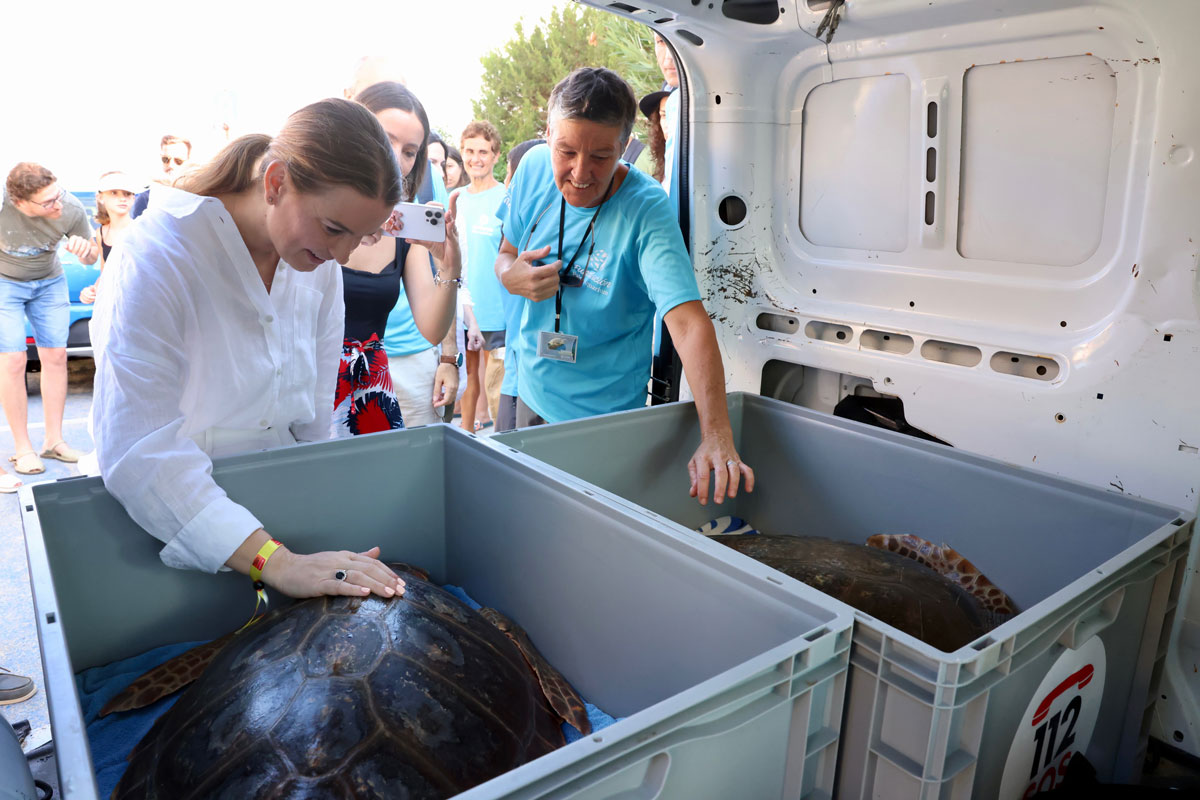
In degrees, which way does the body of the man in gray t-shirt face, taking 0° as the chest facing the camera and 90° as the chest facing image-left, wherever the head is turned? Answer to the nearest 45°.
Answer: approximately 315°

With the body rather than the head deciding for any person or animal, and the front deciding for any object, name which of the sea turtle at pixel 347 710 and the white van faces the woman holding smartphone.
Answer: the sea turtle

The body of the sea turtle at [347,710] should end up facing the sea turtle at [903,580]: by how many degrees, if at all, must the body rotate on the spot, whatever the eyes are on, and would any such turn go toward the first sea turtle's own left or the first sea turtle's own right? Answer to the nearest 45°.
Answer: approximately 90° to the first sea turtle's own right

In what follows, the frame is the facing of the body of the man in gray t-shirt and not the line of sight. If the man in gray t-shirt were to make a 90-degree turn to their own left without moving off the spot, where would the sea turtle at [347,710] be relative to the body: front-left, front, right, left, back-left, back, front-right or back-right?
back-right

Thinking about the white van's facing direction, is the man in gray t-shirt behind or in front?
behind

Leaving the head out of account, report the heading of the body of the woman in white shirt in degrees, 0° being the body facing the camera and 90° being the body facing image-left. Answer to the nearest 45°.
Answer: approximately 315°

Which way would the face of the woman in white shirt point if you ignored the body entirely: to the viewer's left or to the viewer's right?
to the viewer's right

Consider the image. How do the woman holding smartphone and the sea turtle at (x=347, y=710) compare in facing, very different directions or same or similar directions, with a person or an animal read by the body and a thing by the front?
very different directions

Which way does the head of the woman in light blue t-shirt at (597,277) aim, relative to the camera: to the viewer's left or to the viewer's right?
to the viewer's left

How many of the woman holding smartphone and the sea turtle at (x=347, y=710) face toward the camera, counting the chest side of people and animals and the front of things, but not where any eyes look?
1
